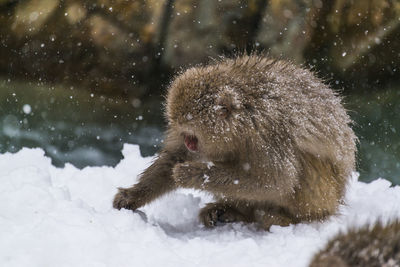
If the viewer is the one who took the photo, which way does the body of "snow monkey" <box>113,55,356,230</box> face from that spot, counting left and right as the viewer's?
facing to the left of the viewer
